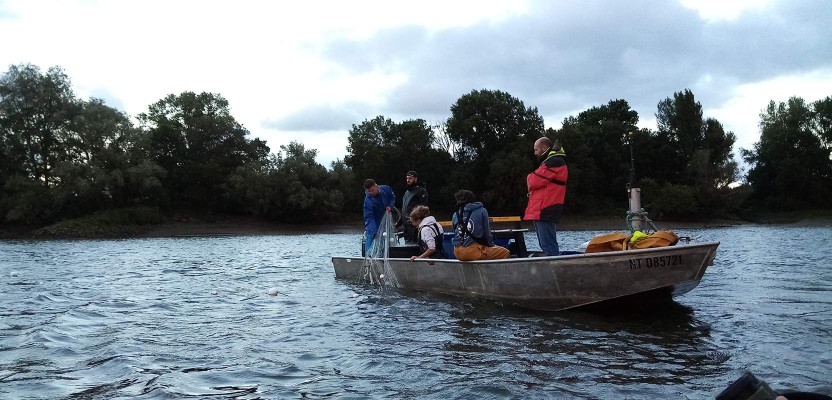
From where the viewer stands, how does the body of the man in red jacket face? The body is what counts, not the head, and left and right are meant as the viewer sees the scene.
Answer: facing to the left of the viewer

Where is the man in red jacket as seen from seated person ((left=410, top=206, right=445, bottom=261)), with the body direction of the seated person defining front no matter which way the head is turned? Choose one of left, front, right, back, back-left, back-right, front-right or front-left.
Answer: back-left

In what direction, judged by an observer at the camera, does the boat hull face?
facing to the right of the viewer

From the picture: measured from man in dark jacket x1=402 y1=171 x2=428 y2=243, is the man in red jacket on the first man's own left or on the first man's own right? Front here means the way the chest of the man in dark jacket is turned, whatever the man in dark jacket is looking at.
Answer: on the first man's own left

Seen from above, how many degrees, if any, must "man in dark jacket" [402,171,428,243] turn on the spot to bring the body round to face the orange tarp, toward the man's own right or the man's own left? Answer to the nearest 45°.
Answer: approximately 90° to the man's own left

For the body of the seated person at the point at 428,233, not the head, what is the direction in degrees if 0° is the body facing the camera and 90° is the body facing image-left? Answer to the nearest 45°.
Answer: approximately 90°

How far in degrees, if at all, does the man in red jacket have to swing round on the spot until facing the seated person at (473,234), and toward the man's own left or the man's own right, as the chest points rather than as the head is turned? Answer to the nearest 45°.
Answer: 0° — they already face them

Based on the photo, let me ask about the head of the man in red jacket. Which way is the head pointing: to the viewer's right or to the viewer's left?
to the viewer's left

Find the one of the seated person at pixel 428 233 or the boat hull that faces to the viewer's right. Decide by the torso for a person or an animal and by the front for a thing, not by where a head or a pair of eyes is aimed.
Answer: the boat hull
